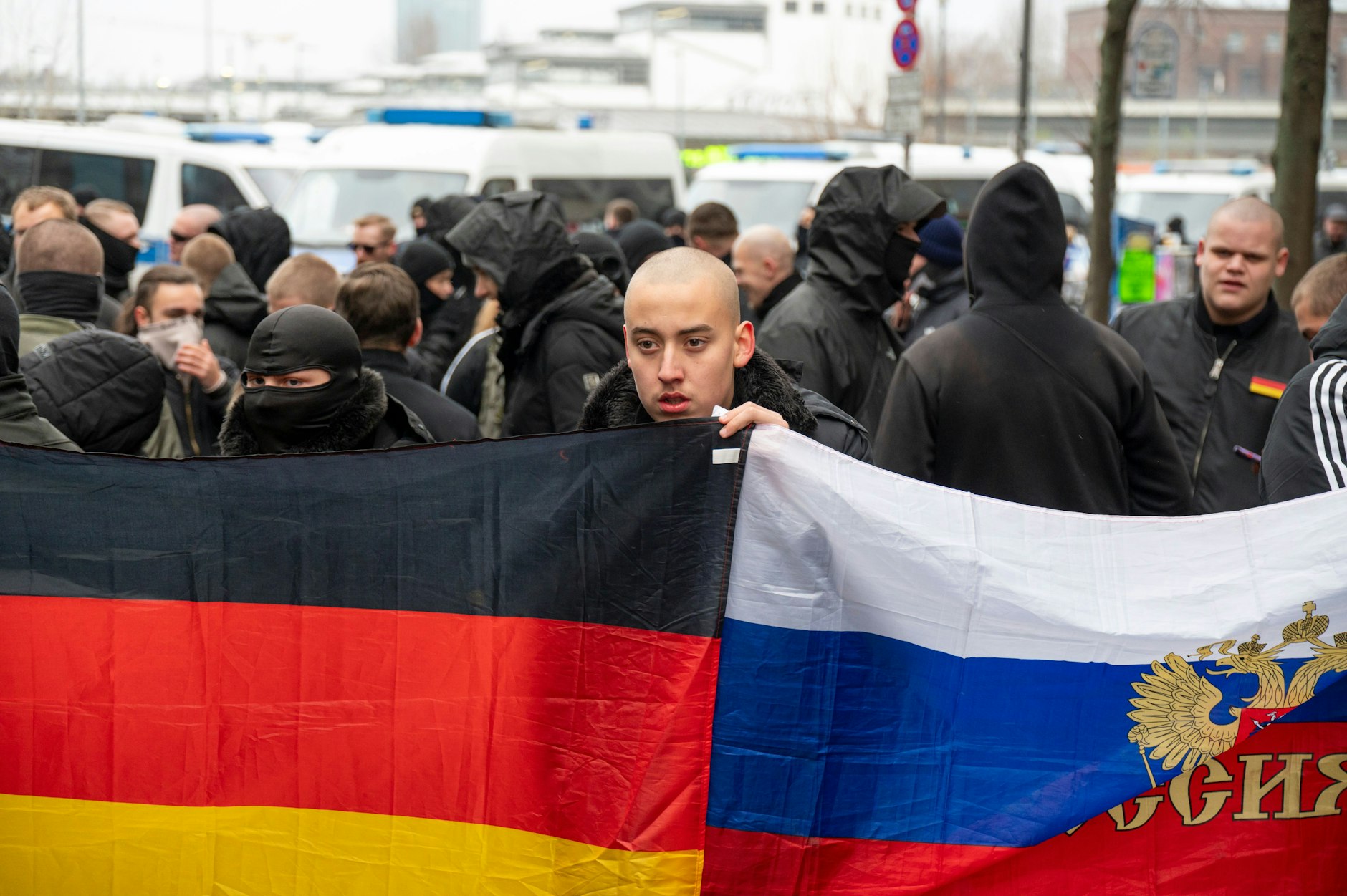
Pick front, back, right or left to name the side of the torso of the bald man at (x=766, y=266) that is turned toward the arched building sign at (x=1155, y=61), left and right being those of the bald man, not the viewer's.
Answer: right

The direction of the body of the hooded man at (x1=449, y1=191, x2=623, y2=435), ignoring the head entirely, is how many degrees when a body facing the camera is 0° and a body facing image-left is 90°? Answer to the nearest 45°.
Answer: approximately 90°

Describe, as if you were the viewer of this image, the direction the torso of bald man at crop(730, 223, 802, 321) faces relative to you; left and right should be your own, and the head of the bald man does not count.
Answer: facing to the left of the viewer

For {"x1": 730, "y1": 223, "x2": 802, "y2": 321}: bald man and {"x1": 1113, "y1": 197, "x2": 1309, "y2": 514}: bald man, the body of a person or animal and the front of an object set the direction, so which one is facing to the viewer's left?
{"x1": 730, "y1": 223, "x2": 802, "y2": 321}: bald man

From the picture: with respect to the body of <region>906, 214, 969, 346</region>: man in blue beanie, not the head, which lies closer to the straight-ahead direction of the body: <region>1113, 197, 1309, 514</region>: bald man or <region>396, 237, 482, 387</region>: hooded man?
the hooded man

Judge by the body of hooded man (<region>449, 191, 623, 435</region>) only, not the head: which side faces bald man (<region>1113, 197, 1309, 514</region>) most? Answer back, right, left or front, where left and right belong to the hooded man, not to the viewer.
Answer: back

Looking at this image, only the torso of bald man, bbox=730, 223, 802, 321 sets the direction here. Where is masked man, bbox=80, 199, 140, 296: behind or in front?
in front

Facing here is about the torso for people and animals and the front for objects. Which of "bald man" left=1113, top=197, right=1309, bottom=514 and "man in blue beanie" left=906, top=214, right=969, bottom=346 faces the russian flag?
the bald man

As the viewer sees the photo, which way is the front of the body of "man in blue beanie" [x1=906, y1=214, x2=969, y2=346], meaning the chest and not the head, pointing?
to the viewer's left

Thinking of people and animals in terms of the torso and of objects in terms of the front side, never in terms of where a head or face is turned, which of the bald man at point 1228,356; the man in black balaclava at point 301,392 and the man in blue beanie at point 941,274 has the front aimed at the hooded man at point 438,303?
the man in blue beanie at point 941,274
